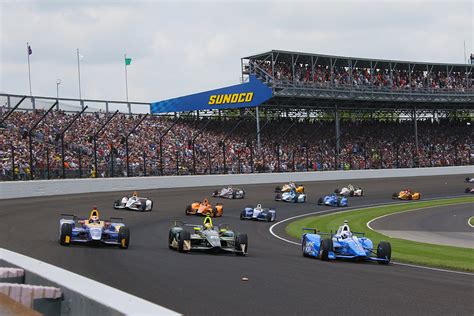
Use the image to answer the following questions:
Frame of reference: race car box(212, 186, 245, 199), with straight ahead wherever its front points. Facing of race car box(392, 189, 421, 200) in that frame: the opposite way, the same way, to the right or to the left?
the same way

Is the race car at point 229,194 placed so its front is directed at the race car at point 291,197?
no

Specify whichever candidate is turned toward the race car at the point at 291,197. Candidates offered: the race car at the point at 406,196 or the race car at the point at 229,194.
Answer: the race car at the point at 406,196

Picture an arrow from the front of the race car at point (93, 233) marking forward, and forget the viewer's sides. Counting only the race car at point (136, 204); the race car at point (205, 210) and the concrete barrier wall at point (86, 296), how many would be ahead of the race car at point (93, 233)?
1

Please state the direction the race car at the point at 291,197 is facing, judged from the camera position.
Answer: facing the viewer and to the left of the viewer

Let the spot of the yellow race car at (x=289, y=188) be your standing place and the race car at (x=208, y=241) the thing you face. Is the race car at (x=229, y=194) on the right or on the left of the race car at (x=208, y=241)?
right

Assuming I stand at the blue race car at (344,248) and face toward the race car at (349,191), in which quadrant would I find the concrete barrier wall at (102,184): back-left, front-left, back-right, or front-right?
front-left

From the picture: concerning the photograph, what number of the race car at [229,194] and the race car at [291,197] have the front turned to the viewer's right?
0

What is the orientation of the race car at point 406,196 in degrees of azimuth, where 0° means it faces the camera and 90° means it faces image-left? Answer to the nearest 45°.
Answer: approximately 45°

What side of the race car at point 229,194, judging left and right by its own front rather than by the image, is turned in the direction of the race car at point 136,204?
front

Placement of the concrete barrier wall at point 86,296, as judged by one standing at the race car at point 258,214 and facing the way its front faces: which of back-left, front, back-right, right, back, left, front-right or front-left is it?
front-right

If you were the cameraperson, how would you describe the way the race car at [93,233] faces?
facing the viewer

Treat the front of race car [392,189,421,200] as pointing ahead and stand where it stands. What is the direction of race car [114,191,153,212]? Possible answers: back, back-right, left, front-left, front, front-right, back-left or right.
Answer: front

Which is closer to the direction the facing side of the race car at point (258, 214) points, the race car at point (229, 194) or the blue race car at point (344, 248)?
the blue race car

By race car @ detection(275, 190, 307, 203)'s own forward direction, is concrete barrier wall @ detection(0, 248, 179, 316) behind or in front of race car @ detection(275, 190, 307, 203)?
in front
